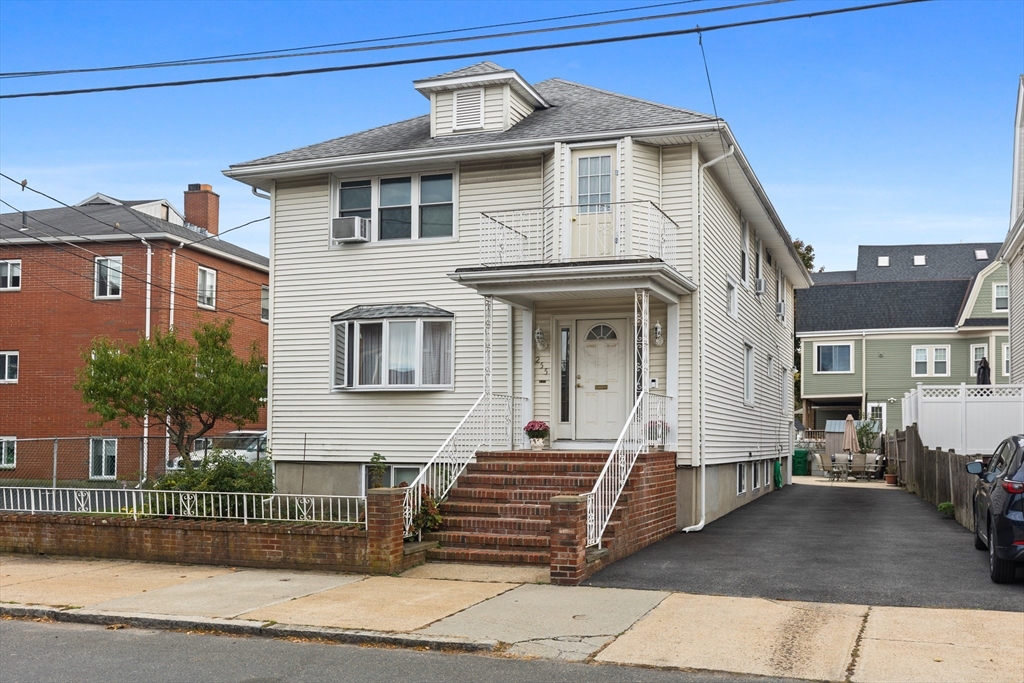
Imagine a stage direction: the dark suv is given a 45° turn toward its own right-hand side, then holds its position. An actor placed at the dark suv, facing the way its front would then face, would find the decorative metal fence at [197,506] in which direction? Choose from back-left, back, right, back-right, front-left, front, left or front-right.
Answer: back-left

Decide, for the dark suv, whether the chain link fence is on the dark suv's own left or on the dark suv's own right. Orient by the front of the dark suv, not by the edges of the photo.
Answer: on the dark suv's own left

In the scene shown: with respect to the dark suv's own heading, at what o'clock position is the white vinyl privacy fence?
The white vinyl privacy fence is roughly at 12 o'clock from the dark suv.

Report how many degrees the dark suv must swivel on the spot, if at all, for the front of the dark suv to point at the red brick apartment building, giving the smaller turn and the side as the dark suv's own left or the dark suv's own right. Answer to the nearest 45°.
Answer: approximately 45° to the dark suv's own left

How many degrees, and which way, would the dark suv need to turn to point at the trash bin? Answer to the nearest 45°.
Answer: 0° — it already faces it

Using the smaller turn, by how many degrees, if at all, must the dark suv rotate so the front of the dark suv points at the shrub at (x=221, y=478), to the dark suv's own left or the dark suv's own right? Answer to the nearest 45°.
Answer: approximately 90° to the dark suv's own left

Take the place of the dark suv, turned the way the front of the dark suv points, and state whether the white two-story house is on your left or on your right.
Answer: on your left

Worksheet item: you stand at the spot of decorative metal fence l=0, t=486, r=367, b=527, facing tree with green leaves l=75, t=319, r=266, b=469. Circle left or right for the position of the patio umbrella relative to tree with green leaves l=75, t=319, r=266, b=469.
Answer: right

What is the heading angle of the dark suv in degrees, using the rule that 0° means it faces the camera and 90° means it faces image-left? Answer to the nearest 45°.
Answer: approximately 180°

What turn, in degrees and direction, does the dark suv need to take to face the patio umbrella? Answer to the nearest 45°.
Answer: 0° — it already faces it
